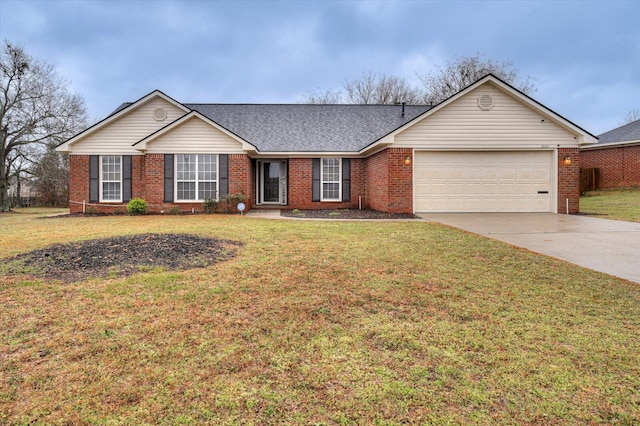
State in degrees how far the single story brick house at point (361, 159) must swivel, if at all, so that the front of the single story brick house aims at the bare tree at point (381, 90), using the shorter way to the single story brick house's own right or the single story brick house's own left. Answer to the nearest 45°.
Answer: approximately 180°

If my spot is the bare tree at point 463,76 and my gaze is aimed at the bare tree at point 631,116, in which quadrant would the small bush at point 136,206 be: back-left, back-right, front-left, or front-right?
back-right

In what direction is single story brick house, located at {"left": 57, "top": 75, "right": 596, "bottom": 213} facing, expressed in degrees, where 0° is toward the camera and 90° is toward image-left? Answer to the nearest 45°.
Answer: approximately 0°

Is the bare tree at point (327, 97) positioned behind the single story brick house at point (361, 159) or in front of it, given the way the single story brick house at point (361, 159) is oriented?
behind

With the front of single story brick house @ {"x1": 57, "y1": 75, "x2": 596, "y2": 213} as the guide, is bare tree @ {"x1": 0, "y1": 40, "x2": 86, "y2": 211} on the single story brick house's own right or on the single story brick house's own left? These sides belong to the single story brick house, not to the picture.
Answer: on the single story brick house's own right

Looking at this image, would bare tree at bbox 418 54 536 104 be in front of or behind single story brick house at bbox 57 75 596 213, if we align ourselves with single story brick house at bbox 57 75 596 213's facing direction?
behind
